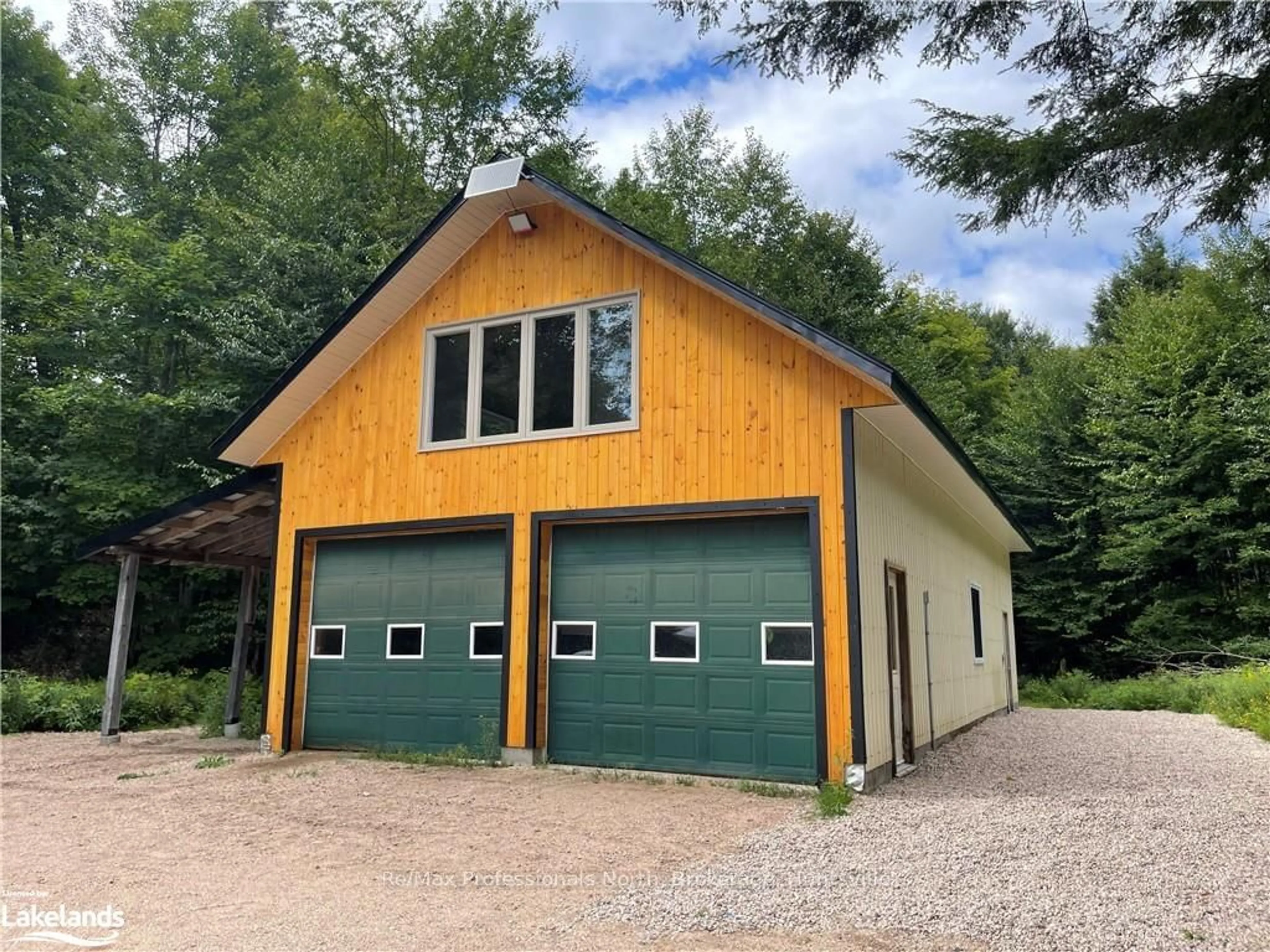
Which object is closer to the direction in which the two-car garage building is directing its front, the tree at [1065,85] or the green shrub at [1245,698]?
the tree

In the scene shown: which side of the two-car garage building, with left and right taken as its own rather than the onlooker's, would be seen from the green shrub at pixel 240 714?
right

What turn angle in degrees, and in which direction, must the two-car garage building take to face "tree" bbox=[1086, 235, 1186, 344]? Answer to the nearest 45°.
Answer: approximately 180°

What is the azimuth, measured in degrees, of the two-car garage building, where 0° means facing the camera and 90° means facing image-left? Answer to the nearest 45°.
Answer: approximately 45°

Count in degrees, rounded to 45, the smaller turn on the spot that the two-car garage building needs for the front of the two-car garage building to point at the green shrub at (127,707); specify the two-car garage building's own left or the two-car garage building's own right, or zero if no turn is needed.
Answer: approximately 90° to the two-car garage building's own right
